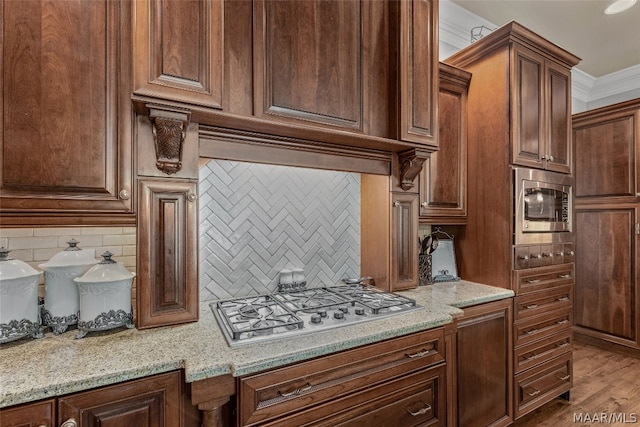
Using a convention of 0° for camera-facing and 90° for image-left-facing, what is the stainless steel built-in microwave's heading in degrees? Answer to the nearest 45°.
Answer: approximately 315°

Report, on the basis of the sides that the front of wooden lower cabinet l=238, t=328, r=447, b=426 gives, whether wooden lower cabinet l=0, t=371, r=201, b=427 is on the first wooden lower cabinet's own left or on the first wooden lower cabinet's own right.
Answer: on the first wooden lower cabinet's own right

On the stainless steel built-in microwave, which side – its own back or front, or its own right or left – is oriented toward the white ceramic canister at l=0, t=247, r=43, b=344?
right

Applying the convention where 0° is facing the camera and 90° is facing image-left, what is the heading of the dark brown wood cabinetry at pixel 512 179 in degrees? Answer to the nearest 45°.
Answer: approximately 315°

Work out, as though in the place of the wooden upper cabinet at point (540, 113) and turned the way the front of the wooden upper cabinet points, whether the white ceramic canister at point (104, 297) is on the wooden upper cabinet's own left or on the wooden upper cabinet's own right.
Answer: on the wooden upper cabinet's own right
